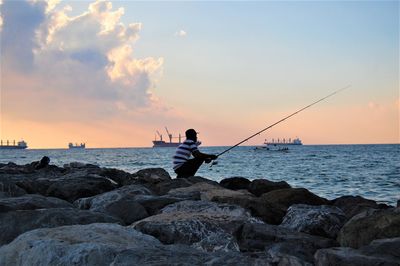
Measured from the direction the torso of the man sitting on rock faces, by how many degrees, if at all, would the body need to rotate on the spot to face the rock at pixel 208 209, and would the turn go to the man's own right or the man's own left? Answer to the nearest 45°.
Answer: approximately 135° to the man's own right

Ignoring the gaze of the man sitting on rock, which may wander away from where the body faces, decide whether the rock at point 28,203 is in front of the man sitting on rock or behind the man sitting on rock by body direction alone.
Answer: behind

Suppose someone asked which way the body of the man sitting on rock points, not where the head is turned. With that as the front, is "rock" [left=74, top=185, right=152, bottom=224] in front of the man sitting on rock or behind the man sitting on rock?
behind

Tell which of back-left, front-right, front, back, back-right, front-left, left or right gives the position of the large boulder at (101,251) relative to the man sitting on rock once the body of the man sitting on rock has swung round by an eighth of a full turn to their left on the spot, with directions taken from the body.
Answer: back

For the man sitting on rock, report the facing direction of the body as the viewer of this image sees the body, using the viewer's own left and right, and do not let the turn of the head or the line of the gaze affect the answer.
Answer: facing away from the viewer and to the right of the viewer

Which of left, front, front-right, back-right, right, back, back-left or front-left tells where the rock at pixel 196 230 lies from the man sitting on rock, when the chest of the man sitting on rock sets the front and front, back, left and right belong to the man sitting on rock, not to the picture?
back-right

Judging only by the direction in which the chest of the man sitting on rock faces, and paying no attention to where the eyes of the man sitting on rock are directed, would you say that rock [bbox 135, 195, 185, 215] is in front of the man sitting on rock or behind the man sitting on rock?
behind

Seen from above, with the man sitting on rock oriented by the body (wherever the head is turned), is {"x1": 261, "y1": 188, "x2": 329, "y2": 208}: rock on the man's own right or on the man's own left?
on the man's own right

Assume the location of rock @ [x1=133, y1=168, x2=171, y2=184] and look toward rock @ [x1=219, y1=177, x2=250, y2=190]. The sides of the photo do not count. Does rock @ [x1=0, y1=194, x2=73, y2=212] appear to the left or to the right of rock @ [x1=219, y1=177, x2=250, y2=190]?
right
